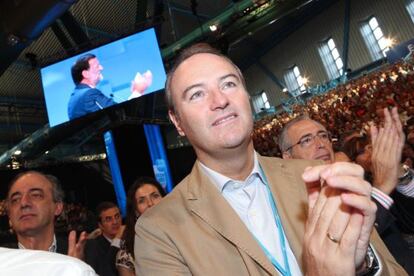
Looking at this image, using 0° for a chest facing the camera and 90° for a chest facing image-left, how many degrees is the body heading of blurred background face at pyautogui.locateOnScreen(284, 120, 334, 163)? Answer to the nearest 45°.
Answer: approximately 315°

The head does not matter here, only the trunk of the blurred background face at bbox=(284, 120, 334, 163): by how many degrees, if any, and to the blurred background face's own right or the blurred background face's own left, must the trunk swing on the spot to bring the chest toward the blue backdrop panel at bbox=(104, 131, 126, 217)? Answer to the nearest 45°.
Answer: approximately 180°

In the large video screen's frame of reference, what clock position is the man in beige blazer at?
The man in beige blazer is roughly at 12 o'clock from the large video screen.

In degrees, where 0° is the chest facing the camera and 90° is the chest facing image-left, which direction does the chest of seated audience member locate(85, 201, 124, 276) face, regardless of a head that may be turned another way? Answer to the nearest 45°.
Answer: approximately 315°
